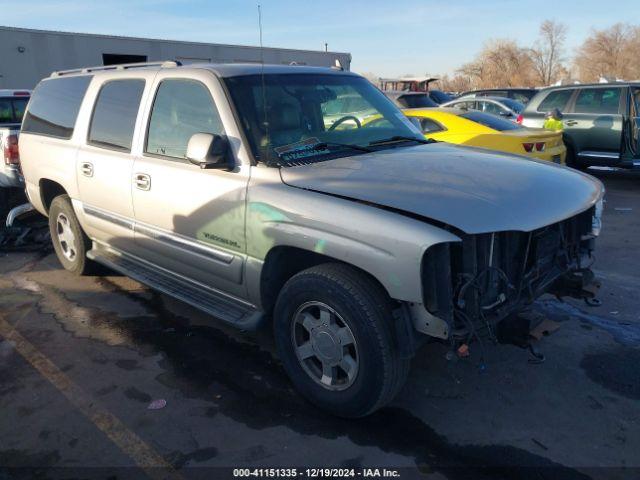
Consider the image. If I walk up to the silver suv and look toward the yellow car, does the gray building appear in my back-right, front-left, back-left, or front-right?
front-left

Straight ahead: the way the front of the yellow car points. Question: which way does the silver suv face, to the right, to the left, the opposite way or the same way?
the opposite way

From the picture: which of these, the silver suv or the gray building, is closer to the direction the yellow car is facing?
the gray building

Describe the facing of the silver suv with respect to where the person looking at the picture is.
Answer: facing the viewer and to the right of the viewer

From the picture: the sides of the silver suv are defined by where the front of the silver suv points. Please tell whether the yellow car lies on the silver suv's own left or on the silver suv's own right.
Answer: on the silver suv's own left

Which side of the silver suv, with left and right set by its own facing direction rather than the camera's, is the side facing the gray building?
back

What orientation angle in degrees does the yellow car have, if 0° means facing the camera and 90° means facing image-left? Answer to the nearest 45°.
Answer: approximately 135°

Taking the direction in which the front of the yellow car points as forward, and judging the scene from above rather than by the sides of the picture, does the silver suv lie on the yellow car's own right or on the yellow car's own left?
on the yellow car's own left
